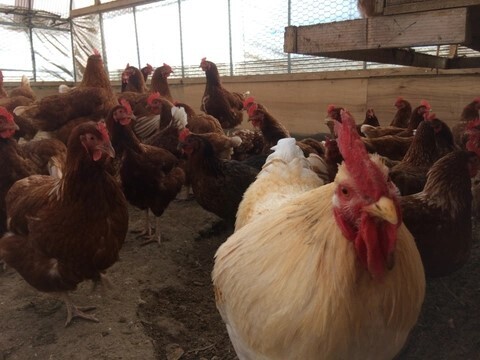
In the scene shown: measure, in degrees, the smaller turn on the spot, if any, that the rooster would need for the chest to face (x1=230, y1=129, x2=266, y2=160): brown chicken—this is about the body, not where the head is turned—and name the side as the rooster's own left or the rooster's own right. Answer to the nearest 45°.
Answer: approximately 135° to the rooster's own left

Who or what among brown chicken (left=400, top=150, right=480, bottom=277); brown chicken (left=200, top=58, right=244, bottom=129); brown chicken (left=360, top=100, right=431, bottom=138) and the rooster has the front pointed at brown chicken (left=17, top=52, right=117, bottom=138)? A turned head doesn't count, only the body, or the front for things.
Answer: brown chicken (left=200, top=58, right=244, bottom=129)

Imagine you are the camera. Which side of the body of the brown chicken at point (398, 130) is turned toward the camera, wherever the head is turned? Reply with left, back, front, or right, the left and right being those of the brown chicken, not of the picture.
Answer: right

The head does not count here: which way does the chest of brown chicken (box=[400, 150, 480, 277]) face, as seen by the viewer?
to the viewer's right

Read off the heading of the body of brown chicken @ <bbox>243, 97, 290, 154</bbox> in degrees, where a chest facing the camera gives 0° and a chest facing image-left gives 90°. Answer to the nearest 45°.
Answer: approximately 90°
